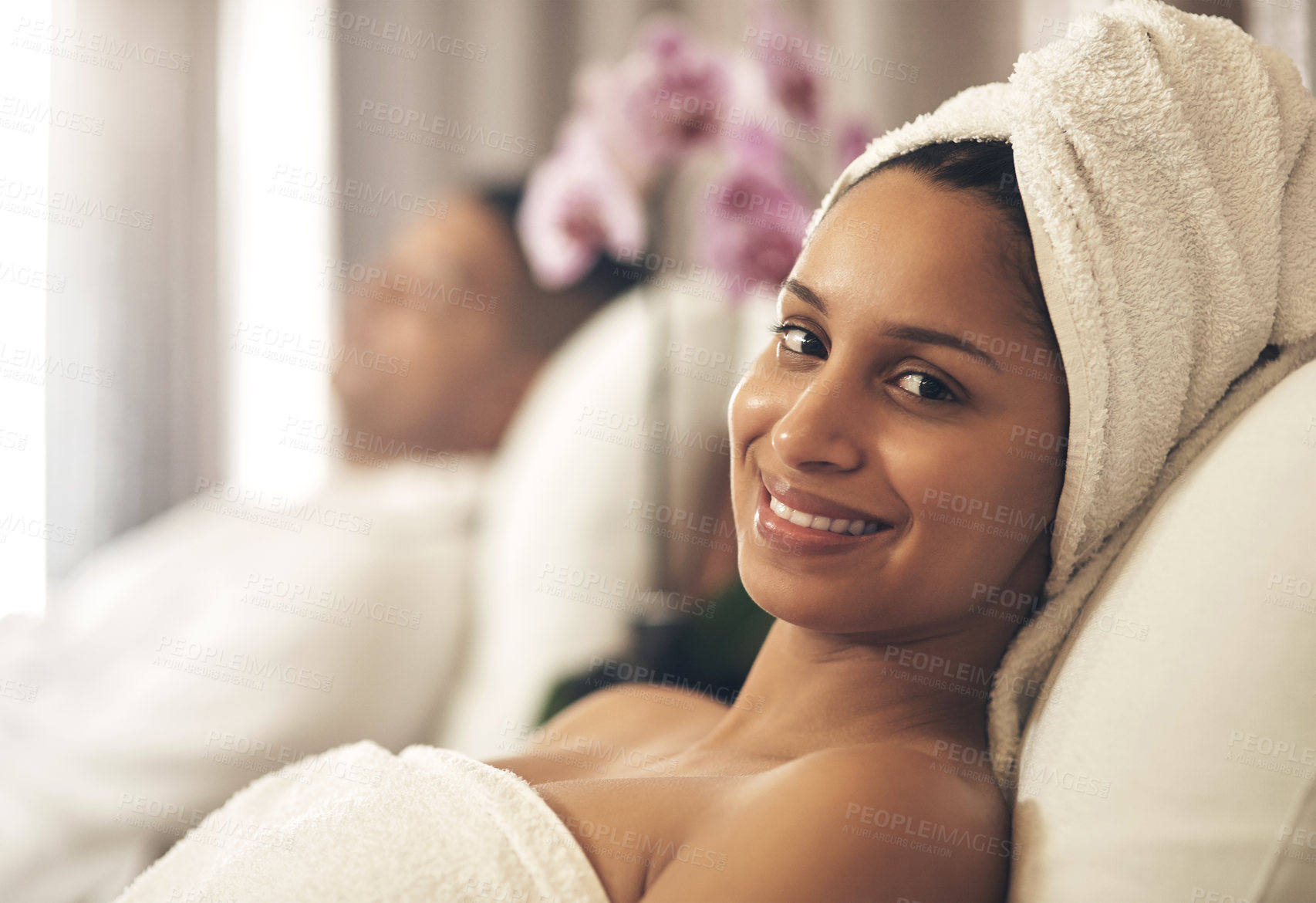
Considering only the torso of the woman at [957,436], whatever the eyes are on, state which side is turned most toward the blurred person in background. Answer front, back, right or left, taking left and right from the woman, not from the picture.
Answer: right
